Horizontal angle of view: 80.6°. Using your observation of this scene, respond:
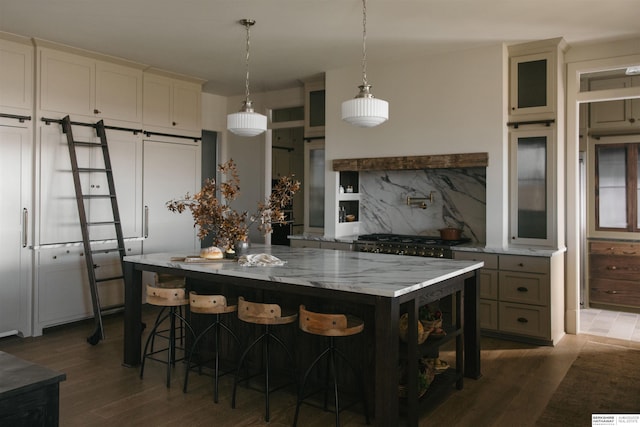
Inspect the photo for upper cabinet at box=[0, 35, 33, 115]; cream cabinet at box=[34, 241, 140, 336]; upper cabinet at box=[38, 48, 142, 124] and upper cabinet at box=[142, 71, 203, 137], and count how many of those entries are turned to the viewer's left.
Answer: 0

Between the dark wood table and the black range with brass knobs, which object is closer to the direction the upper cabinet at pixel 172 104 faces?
the black range with brass knobs

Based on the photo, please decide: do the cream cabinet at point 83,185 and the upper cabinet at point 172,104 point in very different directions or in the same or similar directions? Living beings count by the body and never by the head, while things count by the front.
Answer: same or similar directions

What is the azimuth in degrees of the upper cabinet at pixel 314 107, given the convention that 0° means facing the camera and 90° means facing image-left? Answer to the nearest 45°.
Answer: approximately 45°

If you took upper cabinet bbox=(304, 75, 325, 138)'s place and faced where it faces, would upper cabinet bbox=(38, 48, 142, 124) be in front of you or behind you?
in front

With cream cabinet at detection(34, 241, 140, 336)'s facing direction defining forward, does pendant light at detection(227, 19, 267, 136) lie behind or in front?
in front

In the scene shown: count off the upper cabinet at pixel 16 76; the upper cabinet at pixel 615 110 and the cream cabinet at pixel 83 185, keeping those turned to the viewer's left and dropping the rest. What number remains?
0

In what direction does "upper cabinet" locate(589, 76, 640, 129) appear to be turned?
toward the camera

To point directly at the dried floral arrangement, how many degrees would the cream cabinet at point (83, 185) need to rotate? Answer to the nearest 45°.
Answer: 0° — it already faces it

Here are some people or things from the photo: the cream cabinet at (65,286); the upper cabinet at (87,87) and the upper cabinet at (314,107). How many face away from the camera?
0

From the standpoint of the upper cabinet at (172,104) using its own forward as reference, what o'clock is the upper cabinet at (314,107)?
the upper cabinet at (314,107) is roughly at 11 o'clock from the upper cabinet at (172,104).

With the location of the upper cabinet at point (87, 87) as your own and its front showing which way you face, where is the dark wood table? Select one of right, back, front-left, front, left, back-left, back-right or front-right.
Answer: front-right

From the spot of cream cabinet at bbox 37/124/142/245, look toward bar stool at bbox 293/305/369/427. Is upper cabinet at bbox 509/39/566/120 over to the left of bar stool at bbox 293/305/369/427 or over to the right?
left

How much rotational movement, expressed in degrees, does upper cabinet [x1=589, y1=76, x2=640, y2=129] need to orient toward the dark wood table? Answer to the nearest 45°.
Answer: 0° — it already faces it

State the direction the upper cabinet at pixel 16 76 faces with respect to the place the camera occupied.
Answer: facing the viewer and to the right of the viewer

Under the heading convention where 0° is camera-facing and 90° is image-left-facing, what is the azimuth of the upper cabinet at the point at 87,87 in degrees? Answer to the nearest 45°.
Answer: approximately 315°

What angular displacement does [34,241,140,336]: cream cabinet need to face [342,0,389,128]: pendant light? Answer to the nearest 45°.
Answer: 0° — it already faces it

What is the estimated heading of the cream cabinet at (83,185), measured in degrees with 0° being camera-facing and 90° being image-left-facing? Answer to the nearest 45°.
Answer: approximately 315°
